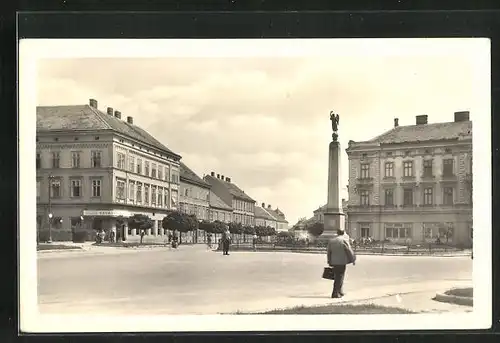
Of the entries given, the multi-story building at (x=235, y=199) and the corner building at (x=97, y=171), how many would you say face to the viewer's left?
0

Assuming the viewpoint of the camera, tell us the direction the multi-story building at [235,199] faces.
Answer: facing the viewer and to the right of the viewer

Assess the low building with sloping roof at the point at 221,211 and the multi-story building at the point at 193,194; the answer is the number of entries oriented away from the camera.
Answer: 0

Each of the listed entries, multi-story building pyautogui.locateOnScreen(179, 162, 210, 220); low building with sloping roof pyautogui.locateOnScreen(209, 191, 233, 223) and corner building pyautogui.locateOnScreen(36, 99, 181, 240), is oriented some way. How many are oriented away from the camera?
0
